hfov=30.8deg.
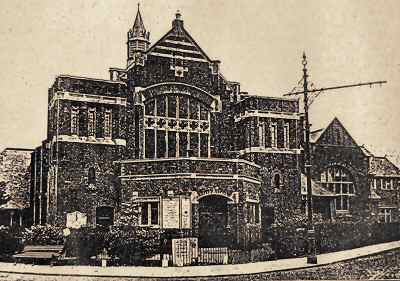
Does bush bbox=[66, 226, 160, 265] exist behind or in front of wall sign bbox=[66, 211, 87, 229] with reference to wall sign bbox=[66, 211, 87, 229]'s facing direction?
in front

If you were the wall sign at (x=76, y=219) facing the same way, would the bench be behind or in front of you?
in front

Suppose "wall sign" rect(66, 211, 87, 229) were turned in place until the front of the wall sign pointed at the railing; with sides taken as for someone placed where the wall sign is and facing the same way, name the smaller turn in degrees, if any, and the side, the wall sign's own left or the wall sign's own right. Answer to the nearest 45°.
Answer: approximately 45° to the wall sign's own left

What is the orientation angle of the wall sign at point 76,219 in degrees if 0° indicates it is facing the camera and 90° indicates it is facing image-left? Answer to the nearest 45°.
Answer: approximately 0°

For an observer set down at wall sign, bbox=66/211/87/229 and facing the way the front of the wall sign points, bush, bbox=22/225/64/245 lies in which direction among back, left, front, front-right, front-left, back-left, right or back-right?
front-right
